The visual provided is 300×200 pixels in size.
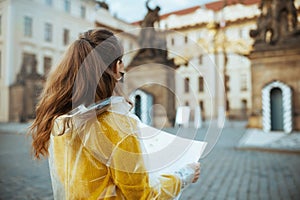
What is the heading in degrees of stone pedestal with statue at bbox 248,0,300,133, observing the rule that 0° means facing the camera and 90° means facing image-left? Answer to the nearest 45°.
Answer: approximately 0°
